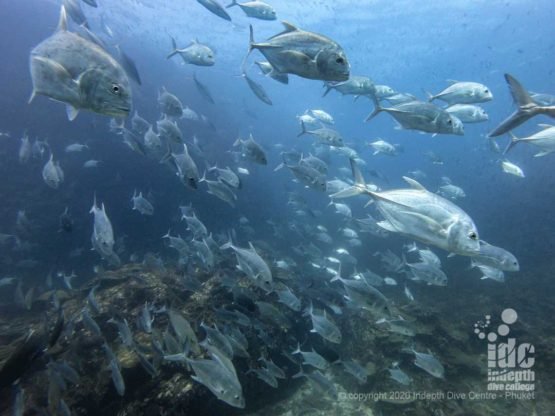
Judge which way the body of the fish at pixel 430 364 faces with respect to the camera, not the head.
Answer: to the viewer's right

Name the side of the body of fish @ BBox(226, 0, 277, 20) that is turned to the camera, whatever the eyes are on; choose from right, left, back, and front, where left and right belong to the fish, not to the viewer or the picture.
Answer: right

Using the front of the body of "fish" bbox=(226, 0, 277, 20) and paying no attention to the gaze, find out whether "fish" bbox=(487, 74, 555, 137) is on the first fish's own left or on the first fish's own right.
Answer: on the first fish's own right

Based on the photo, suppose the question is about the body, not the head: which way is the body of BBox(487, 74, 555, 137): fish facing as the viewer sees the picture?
to the viewer's right

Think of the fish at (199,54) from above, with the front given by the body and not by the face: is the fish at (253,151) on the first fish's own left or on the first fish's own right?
on the first fish's own left

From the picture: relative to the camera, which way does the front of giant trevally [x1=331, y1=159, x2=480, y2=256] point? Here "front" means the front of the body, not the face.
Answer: to the viewer's right

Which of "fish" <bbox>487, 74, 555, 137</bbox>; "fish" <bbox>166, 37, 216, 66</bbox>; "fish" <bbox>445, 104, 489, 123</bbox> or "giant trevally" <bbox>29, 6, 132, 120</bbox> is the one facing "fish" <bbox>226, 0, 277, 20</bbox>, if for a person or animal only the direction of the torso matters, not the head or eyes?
"fish" <bbox>166, 37, 216, 66</bbox>
